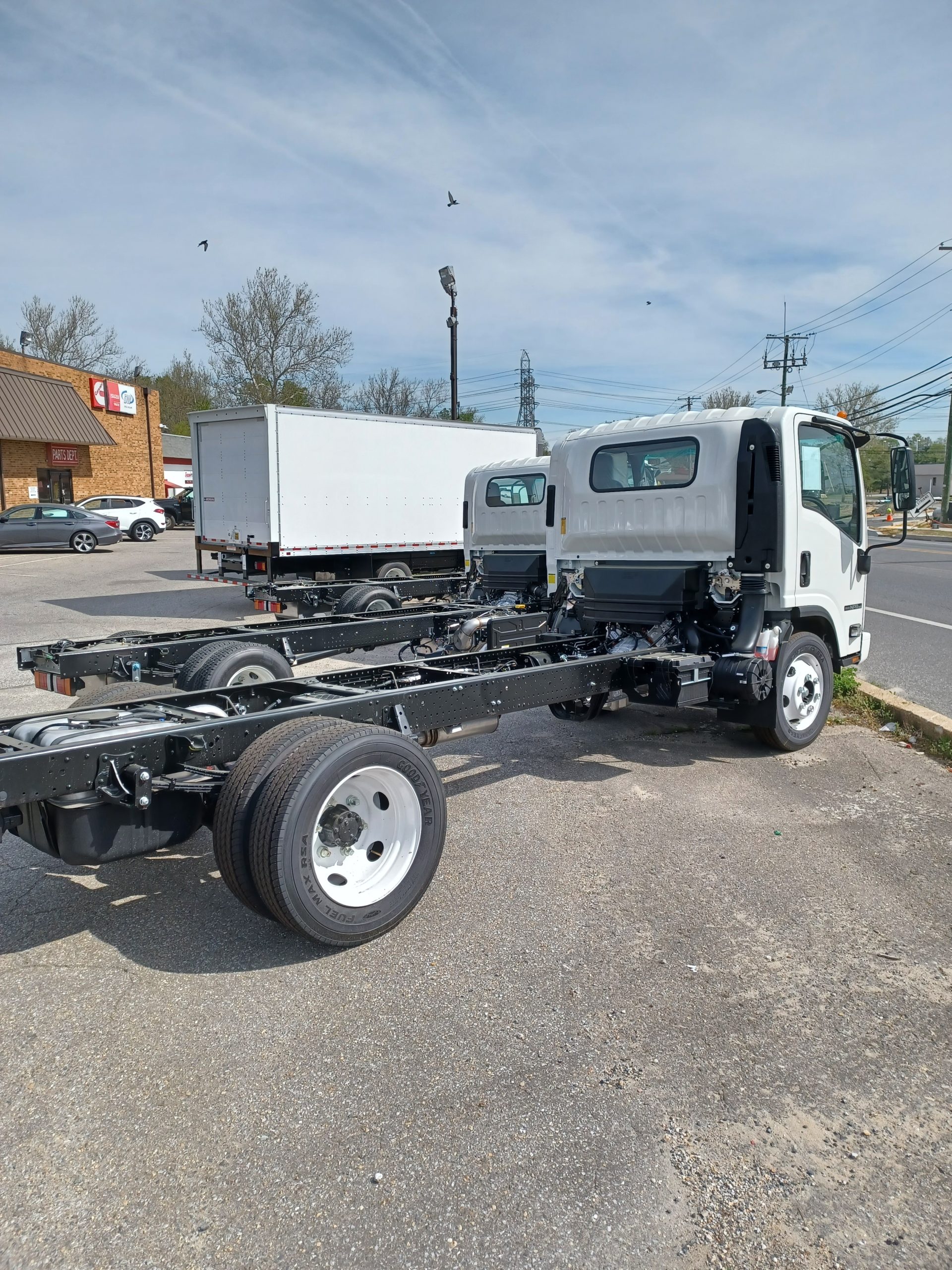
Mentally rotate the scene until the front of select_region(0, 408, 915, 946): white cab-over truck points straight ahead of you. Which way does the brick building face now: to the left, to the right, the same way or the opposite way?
to the right

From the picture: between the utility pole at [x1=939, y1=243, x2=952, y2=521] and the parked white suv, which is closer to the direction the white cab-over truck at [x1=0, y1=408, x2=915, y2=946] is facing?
the utility pole

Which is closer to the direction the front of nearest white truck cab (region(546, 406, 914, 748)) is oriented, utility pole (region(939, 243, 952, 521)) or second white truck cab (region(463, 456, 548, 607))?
the utility pole

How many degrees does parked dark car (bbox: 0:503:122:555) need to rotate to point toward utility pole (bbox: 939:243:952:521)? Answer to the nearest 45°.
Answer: approximately 180°

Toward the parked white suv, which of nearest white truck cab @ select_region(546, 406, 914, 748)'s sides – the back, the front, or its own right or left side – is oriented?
left

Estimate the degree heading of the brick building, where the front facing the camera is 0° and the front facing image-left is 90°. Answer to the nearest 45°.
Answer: approximately 315°

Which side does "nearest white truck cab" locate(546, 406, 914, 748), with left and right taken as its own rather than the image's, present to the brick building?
left

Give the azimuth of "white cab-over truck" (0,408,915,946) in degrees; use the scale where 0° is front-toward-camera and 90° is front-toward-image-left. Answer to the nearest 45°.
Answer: approximately 225°

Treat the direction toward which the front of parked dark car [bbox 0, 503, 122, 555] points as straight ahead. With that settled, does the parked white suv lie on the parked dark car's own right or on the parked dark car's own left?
on the parked dark car's own right

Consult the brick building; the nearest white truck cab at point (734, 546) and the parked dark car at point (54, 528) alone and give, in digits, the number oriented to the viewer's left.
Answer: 1

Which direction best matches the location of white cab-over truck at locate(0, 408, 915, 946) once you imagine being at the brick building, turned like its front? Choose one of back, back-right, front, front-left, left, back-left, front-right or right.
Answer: front-right

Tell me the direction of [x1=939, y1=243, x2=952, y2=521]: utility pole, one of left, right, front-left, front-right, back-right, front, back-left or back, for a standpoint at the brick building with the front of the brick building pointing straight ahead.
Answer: front-left

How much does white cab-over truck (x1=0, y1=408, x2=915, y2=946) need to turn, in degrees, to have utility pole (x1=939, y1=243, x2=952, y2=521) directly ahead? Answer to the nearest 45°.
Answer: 0° — it already faces it

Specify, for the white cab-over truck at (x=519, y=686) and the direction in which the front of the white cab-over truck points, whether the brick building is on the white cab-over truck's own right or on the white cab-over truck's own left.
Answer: on the white cab-over truck's own left
